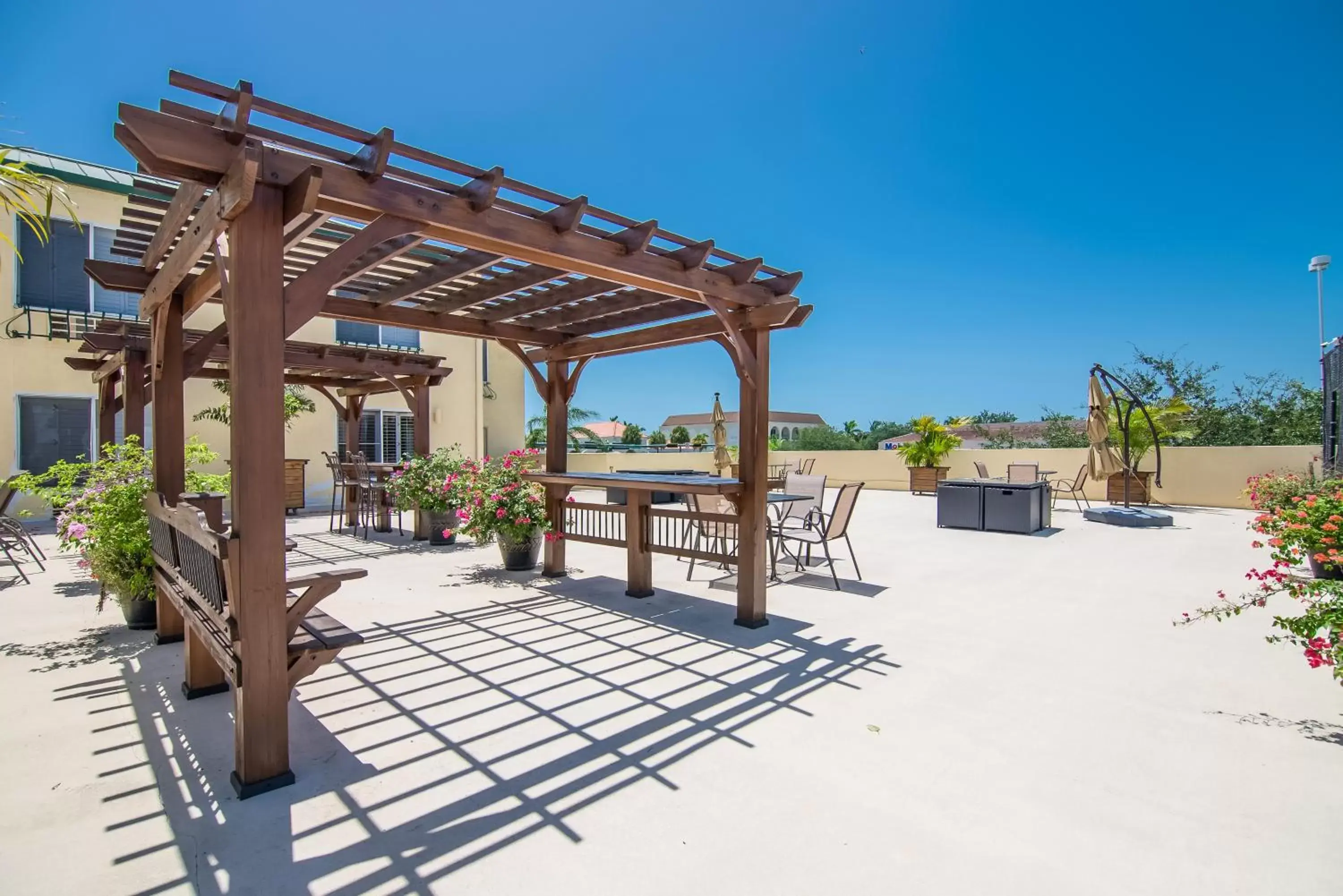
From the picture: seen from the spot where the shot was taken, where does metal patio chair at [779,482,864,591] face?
facing away from the viewer and to the left of the viewer

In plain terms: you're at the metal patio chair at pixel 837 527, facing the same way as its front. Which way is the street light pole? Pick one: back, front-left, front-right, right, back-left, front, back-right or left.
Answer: right

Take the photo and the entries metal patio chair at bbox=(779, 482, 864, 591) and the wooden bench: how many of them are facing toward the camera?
0

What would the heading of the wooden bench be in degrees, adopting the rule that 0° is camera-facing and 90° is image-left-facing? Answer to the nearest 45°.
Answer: approximately 225°

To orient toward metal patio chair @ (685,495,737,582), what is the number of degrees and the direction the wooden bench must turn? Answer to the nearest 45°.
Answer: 0° — it already faces it

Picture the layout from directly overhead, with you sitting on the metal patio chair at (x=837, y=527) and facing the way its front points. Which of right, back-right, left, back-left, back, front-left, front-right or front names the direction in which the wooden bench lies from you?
left

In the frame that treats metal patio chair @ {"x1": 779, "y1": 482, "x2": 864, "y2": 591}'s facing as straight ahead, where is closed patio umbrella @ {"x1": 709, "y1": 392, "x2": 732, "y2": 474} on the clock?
The closed patio umbrella is roughly at 1 o'clock from the metal patio chair.

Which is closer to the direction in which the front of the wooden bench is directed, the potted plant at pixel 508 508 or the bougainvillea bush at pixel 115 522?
the potted plant

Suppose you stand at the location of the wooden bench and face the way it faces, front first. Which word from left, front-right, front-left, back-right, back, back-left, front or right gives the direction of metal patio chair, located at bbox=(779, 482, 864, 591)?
front-right

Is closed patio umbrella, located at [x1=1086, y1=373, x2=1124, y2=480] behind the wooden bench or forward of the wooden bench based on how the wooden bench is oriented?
forward

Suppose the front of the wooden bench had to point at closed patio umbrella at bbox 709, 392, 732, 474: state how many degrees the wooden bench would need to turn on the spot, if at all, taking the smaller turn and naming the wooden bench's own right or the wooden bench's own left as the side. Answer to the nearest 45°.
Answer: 0° — it already faces it

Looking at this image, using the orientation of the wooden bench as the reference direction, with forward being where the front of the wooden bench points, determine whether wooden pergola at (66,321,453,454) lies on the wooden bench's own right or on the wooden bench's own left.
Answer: on the wooden bench's own left

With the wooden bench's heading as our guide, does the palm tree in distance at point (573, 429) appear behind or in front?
in front

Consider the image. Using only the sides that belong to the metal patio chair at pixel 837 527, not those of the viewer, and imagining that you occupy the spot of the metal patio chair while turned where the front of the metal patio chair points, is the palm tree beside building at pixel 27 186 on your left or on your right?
on your left

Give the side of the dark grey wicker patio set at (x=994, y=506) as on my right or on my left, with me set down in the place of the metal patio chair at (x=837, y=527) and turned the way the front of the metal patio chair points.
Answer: on my right
